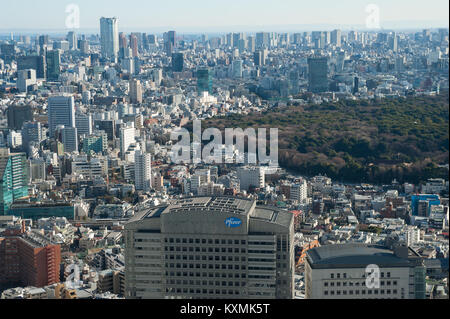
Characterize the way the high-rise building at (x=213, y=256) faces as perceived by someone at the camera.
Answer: facing the viewer

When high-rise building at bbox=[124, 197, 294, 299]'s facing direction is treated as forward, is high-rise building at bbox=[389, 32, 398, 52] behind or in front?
behind

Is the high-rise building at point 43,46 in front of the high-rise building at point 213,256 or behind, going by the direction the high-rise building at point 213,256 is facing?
behind

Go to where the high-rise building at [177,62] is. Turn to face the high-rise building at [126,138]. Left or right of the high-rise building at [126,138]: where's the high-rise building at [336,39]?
left

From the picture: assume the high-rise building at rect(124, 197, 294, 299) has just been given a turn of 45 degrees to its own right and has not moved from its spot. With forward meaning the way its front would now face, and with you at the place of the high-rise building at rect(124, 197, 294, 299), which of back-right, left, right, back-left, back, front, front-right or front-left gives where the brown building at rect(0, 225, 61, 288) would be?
right

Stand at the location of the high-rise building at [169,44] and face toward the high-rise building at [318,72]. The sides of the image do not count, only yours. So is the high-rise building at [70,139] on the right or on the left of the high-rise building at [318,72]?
right

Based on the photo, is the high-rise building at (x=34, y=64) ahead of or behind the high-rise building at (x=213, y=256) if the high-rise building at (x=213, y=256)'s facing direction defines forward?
behind

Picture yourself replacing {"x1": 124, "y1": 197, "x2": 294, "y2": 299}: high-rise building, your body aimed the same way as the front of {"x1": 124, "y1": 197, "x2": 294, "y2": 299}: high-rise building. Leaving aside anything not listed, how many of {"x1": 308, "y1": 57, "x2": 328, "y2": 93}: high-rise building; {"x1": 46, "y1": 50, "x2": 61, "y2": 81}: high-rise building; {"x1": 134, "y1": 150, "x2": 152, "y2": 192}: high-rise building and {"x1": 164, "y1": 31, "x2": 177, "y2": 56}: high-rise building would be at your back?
4

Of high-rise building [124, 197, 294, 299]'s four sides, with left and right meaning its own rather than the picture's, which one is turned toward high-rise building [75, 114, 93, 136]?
back

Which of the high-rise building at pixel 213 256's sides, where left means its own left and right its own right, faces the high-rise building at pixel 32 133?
back

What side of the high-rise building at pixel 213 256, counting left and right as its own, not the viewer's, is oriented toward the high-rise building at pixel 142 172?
back

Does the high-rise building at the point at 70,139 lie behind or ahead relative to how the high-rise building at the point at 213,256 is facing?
behind

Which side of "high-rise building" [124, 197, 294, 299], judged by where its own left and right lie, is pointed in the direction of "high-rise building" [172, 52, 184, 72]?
back

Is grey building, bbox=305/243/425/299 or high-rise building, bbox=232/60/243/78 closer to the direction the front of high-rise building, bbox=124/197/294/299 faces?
the grey building

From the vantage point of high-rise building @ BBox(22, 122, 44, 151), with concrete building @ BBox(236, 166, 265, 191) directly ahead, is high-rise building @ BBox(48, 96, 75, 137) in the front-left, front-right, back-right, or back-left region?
back-left

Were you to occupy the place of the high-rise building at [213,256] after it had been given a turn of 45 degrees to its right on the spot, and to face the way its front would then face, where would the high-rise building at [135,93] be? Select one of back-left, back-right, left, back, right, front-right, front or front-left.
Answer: back-right

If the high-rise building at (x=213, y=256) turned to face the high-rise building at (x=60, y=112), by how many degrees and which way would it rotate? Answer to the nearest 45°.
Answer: approximately 180°
